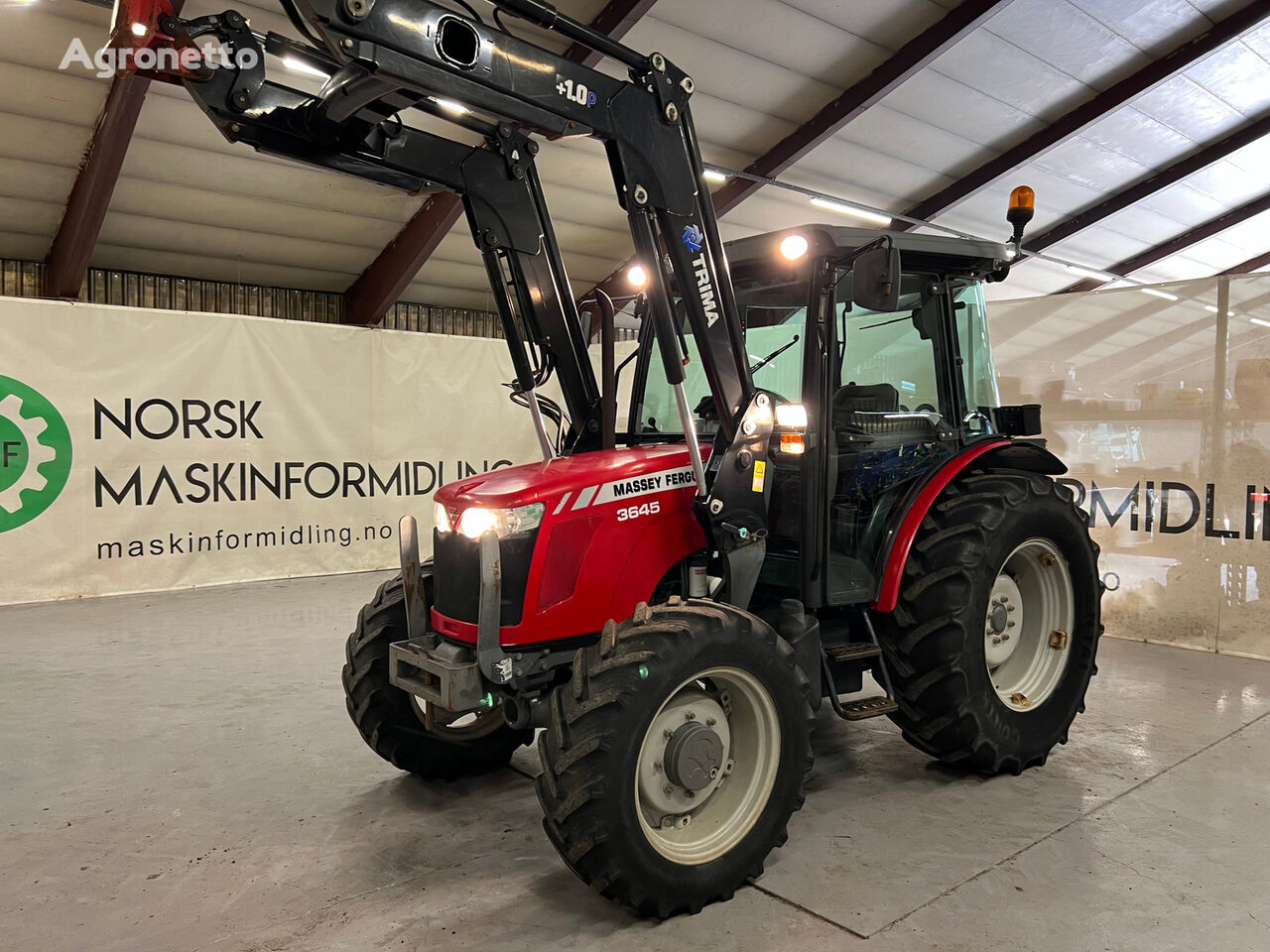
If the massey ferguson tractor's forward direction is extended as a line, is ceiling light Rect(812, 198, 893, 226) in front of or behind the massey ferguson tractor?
behind

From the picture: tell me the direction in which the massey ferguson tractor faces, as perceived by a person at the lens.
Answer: facing the viewer and to the left of the viewer

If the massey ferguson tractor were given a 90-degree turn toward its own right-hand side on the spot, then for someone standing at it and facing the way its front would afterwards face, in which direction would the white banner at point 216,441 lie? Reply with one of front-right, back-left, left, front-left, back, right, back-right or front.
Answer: front
